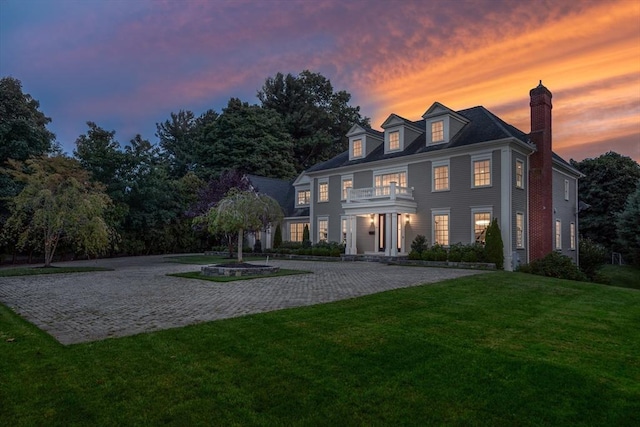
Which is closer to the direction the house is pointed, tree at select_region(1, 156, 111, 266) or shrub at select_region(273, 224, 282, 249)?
the tree

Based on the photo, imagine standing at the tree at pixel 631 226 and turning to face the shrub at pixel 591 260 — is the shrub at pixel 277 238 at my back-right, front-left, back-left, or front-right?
front-right

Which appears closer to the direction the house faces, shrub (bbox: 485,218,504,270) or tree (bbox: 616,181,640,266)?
the shrub

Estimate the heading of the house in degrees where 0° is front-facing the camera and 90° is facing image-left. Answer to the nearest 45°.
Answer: approximately 45°

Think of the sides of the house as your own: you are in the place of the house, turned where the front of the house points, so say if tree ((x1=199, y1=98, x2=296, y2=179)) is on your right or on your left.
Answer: on your right

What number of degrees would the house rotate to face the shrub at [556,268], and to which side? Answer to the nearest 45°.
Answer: approximately 90° to its left

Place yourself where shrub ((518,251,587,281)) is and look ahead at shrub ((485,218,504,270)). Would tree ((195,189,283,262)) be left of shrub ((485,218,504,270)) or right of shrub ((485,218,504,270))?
left

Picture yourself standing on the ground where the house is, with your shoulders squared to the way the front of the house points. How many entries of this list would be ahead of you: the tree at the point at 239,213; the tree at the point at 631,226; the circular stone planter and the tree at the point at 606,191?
2

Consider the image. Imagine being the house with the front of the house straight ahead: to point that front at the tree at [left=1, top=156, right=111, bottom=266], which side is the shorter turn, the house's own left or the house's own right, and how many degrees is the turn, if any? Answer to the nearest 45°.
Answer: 0° — it already faces it

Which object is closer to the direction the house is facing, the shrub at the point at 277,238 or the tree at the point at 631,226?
the shrub

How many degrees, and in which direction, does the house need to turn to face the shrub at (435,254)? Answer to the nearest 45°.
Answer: approximately 45° to its left

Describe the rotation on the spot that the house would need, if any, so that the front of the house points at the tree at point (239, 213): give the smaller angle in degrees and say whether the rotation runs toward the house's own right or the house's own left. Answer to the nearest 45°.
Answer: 0° — it already faces it

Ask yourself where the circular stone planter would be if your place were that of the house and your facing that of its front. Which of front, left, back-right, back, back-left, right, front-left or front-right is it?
front
